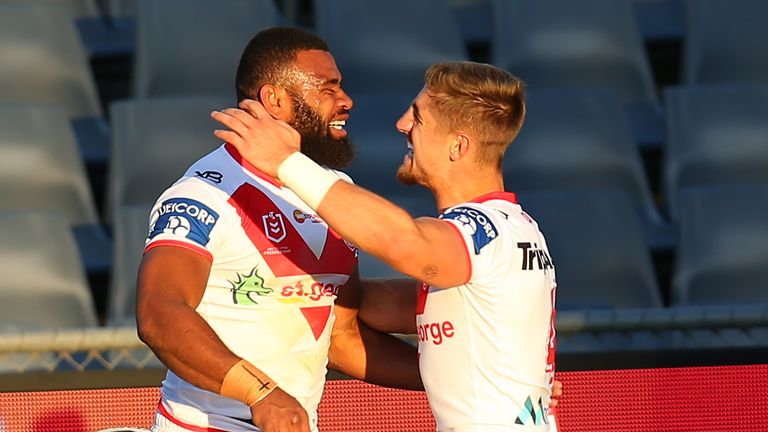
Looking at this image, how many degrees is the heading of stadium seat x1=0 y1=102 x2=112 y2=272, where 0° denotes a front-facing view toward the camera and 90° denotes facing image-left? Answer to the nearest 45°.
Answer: approximately 0°

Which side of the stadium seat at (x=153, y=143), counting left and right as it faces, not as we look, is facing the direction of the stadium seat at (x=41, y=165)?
right

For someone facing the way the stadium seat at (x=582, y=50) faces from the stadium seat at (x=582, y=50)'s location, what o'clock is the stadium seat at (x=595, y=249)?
the stadium seat at (x=595, y=249) is roughly at 12 o'clock from the stadium seat at (x=582, y=50).

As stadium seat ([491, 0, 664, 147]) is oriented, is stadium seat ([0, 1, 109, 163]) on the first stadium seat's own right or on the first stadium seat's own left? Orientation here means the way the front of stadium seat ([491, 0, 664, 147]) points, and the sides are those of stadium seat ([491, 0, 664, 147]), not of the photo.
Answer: on the first stadium seat's own right

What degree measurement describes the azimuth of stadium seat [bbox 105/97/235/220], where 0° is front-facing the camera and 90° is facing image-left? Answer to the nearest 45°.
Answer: approximately 0°

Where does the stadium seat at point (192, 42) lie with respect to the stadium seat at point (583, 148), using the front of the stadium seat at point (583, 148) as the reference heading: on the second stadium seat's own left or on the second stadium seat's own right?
on the second stadium seat's own right
